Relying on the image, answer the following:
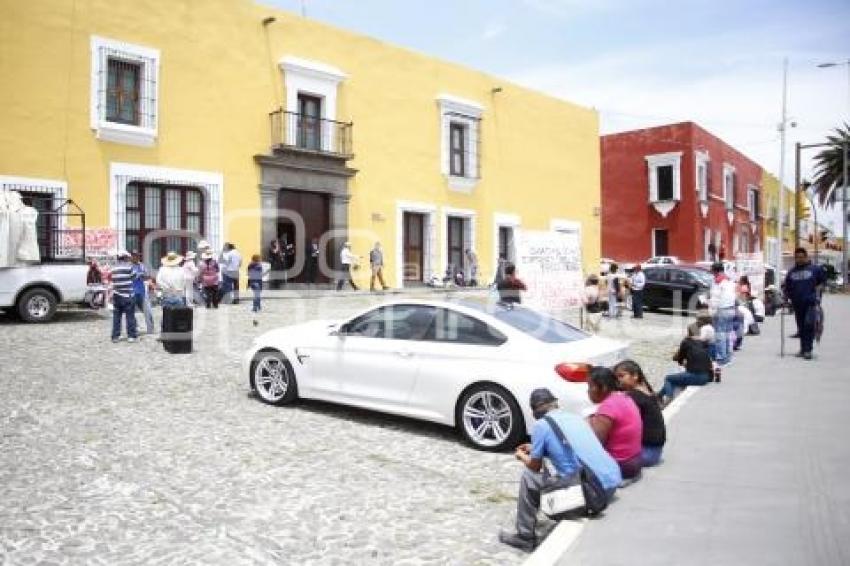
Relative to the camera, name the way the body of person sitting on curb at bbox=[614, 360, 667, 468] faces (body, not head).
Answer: to the viewer's left

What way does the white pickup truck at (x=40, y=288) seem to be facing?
to the viewer's left

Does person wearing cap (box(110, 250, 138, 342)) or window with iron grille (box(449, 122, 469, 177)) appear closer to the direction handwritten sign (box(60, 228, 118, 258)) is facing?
the person wearing cap

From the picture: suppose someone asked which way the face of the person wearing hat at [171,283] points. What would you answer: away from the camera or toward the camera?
away from the camera

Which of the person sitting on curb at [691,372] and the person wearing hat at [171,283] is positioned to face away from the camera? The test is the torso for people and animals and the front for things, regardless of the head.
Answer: the person wearing hat

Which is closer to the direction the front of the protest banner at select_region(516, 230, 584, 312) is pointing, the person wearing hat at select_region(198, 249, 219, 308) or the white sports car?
the white sports car

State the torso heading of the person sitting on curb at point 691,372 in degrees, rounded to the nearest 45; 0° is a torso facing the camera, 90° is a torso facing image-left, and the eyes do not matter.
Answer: approximately 90°

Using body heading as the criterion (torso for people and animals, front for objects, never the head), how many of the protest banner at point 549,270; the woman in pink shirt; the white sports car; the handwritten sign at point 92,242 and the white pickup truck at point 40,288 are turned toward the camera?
2

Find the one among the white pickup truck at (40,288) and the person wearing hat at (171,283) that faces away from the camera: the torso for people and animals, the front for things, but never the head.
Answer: the person wearing hat

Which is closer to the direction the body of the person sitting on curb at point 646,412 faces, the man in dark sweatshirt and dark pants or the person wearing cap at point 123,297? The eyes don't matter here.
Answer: the person wearing cap
